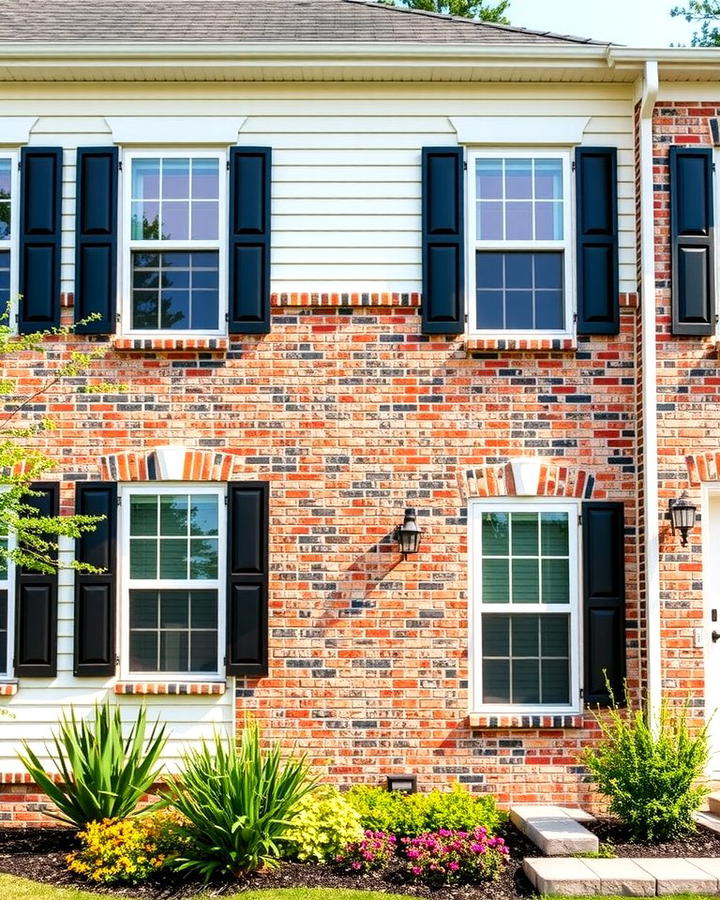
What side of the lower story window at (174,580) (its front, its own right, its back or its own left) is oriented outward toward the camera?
front

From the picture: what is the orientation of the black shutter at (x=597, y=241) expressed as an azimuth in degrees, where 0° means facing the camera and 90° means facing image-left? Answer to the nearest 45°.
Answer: approximately 0°

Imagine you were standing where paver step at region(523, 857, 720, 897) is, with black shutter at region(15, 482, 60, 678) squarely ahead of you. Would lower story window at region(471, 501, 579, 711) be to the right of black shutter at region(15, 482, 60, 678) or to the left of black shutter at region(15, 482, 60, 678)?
right

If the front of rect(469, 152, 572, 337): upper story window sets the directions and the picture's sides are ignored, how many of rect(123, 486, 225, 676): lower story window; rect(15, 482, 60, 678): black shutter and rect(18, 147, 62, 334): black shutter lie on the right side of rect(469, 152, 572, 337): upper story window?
3

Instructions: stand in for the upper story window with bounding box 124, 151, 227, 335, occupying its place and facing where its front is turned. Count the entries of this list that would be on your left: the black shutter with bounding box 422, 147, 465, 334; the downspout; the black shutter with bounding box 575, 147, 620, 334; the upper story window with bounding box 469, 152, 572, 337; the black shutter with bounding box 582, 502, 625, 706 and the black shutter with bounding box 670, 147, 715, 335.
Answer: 6

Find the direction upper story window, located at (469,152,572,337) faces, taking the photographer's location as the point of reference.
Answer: facing the viewer

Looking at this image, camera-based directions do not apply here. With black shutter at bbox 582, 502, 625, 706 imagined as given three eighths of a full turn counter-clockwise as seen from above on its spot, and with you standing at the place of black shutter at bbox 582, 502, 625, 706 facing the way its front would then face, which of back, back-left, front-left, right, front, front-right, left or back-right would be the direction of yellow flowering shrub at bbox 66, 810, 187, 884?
back

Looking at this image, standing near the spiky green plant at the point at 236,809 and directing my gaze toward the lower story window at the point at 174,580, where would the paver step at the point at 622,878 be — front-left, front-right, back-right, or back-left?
back-right

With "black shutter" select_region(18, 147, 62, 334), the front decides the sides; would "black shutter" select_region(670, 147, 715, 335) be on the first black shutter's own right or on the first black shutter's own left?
on the first black shutter's own left
